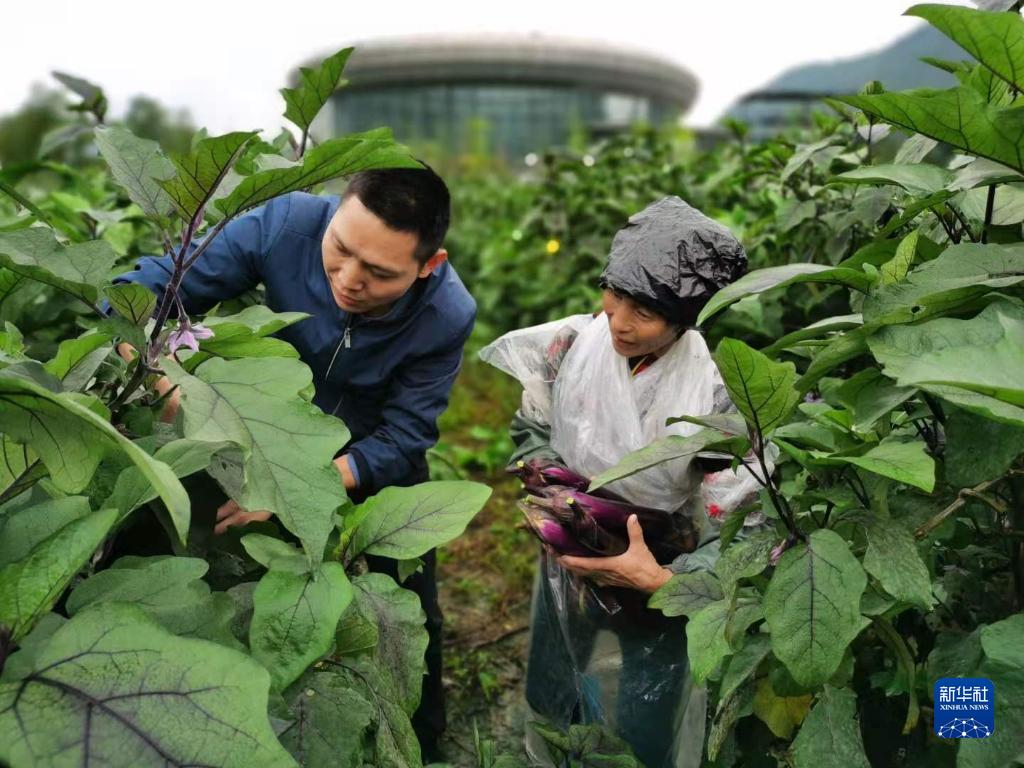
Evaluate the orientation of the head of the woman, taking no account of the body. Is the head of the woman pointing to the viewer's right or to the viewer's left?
to the viewer's left

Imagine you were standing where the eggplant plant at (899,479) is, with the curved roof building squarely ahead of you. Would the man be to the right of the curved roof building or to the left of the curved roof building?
left

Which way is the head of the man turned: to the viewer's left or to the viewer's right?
to the viewer's left

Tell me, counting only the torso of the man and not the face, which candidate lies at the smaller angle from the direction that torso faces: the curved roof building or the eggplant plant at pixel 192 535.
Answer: the eggplant plant

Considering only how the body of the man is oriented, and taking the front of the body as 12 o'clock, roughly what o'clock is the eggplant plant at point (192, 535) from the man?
The eggplant plant is roughly at 11 o'clock from the man.

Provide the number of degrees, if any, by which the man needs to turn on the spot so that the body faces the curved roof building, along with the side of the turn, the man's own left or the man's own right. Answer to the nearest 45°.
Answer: approximately 135° to the man's own right

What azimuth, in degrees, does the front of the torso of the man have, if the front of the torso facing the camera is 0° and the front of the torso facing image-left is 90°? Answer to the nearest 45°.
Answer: approximately 45°
